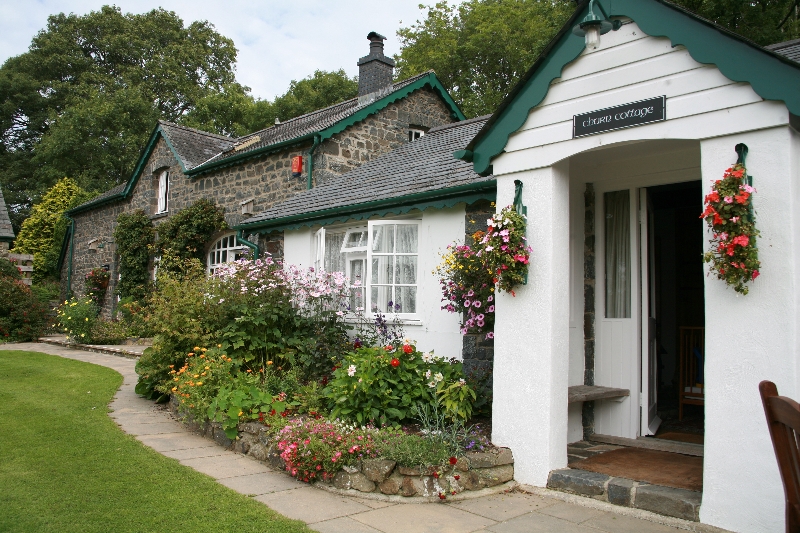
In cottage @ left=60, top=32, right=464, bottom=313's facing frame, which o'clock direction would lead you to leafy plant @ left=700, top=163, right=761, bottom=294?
The leafy plant is roughly at 10 o'clock from the cottage.

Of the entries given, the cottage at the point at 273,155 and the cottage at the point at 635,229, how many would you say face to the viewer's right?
0

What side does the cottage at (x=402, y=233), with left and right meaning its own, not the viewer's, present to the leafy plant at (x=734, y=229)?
left

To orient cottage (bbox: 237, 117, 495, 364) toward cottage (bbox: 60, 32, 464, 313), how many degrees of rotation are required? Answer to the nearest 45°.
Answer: approximately 90° to its right

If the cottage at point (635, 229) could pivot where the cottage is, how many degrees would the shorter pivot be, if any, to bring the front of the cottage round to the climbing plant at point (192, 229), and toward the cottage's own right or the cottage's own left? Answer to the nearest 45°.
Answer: approximately 90° to the cottage's own right

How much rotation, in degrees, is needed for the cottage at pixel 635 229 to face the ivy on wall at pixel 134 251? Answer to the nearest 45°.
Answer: approximately 90° to its right

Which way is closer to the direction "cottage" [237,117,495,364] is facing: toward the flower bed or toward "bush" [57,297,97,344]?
the flower bed

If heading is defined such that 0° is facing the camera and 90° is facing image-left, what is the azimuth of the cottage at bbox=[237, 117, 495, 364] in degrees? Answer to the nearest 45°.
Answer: approximately 45°

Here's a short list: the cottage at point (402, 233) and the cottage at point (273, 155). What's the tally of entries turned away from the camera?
0

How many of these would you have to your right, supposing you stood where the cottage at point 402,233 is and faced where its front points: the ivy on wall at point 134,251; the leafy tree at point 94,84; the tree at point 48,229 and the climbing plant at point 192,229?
4

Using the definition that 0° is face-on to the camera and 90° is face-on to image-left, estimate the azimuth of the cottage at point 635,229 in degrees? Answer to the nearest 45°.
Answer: approximately 45°

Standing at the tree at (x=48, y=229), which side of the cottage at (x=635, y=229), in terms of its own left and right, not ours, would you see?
right
